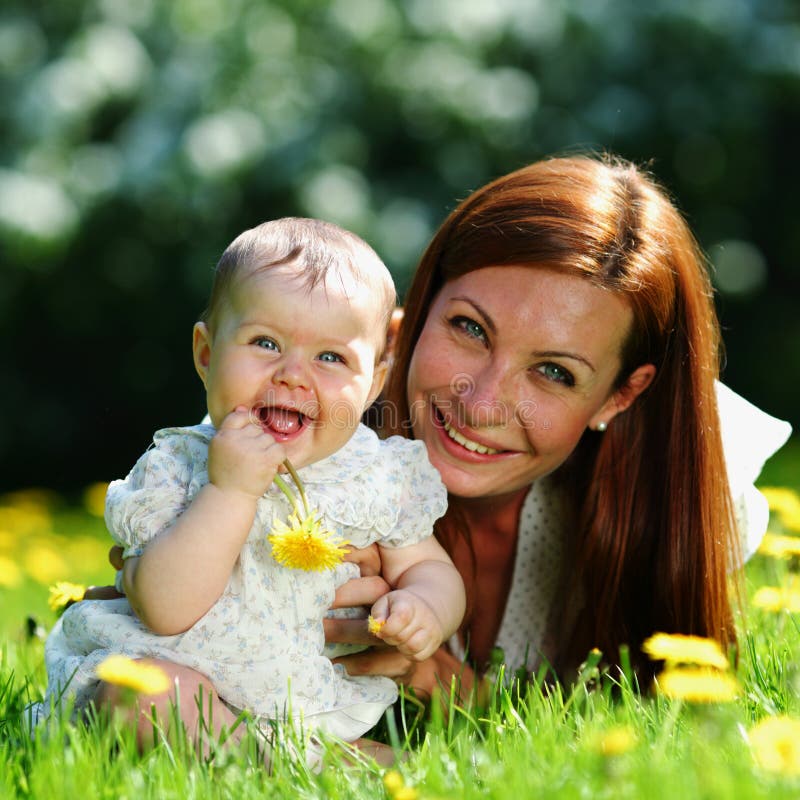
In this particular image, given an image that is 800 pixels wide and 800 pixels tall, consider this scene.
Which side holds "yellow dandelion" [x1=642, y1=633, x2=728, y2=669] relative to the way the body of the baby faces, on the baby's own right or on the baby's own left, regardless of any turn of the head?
on the baby's own left

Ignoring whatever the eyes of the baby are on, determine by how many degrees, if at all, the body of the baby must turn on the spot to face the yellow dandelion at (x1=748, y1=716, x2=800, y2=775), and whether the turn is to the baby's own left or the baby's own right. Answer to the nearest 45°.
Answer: approximately 45° to the baby's own left

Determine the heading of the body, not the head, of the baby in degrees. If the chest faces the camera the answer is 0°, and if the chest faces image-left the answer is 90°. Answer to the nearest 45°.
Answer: approximately 0°

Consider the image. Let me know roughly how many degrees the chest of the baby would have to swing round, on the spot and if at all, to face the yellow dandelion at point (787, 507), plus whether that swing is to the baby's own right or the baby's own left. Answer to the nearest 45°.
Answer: approximately 135° to the baby's own left
